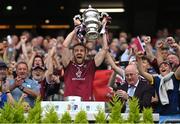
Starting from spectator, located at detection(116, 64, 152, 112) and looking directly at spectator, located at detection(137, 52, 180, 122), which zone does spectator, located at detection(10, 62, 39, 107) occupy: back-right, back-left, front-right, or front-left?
back-left

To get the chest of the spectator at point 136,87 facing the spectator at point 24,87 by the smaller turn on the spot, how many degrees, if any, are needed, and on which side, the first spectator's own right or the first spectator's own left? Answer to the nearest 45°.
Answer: approximately 45° to the first spectator's own right

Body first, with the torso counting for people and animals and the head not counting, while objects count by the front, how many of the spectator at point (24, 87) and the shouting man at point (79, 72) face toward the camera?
2

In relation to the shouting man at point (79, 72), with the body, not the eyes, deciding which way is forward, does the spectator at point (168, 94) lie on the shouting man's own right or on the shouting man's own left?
on the shouting man's own left

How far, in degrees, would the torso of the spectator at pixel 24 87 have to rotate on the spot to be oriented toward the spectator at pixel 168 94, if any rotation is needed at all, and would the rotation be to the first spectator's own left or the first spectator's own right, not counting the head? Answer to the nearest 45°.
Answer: approximately 90° to the first spectator's own left

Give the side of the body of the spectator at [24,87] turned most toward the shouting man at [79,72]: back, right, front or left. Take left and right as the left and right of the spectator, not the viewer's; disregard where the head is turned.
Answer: left

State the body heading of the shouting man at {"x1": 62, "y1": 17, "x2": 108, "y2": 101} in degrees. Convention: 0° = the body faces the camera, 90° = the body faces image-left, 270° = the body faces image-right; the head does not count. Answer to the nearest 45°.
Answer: approximately 0°

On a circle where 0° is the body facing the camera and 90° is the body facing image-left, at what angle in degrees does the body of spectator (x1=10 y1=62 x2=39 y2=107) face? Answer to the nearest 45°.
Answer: approximately 0°
